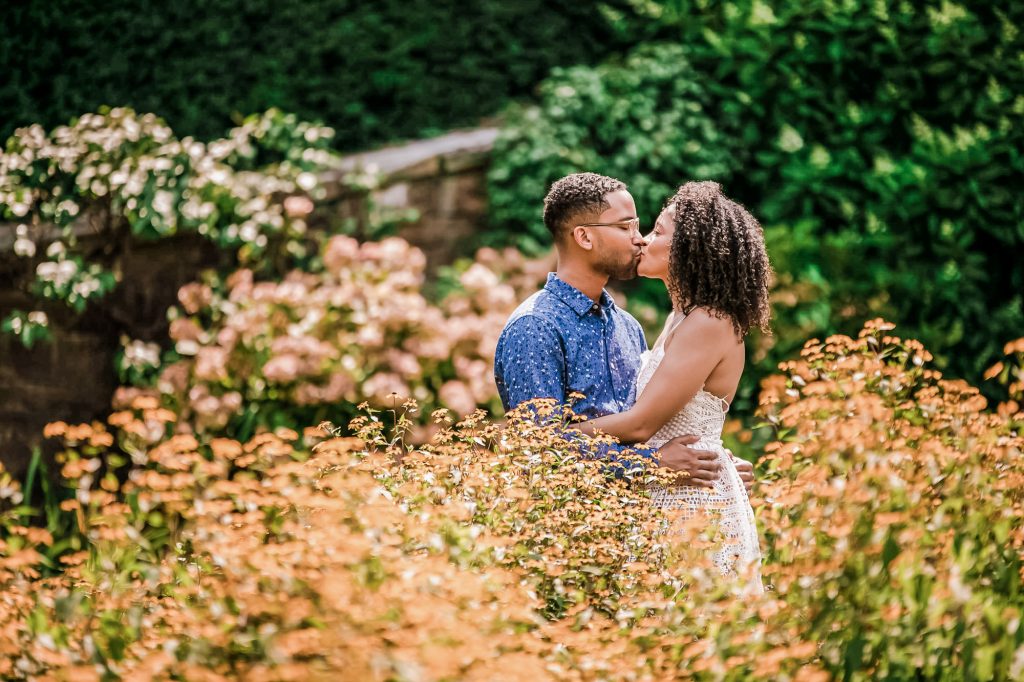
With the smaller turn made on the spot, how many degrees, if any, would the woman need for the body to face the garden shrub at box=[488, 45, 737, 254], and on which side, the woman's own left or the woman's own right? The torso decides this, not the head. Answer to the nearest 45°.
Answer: approximately 90° to the woman's own right

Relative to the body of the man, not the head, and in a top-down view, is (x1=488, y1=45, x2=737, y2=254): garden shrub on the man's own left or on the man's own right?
on the man's own left

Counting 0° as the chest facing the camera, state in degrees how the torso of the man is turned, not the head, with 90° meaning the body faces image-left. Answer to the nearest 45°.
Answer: approximately 315°

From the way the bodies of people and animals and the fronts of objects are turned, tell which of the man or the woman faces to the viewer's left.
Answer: the woman

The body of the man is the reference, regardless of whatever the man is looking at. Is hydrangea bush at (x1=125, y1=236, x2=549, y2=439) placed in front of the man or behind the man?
behind

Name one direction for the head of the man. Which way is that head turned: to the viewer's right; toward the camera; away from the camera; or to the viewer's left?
to the viewer's right

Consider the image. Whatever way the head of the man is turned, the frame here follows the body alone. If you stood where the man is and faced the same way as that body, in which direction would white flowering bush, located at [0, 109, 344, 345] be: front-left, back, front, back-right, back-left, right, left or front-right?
back

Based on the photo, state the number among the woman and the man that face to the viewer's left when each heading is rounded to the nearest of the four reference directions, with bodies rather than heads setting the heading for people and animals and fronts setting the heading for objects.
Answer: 1

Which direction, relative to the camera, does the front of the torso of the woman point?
to the viewer's left

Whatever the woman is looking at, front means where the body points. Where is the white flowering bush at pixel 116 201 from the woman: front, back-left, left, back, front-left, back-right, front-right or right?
front-right

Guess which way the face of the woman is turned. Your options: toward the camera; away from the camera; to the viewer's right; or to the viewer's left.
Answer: to the viewer's left
